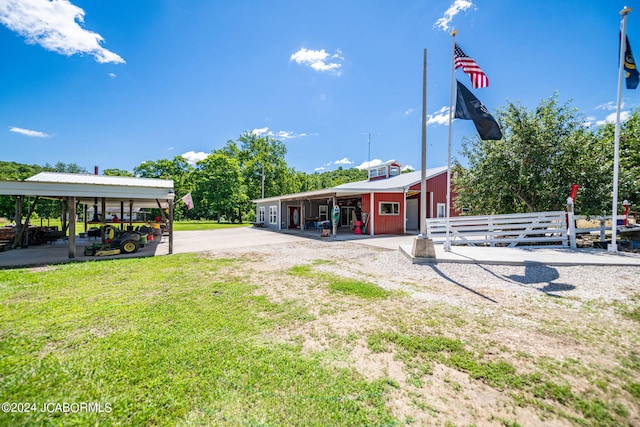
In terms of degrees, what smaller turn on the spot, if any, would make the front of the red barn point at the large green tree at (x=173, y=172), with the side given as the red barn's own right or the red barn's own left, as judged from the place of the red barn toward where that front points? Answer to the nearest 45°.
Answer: approximately 90° to the red barn's own right

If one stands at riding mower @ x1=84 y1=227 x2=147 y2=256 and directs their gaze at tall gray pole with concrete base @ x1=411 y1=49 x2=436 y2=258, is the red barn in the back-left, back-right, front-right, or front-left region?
front-left

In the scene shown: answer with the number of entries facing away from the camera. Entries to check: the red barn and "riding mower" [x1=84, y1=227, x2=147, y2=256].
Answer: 0

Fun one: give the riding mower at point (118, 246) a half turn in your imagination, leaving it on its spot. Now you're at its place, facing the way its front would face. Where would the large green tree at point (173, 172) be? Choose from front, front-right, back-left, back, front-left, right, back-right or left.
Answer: left

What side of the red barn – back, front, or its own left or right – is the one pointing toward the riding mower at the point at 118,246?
front

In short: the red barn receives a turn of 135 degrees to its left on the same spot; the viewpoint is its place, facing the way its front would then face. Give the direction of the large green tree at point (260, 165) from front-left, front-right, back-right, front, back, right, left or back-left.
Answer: back-left

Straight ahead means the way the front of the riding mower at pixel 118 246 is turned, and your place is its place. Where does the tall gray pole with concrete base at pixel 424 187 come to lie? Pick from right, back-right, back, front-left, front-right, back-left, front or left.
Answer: back-left

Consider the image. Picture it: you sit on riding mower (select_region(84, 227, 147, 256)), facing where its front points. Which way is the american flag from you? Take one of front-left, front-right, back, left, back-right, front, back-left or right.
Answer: back-left

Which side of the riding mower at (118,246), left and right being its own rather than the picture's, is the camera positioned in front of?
left

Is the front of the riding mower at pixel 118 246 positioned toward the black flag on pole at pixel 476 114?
no

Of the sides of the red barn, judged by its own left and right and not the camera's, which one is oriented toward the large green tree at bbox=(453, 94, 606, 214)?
left

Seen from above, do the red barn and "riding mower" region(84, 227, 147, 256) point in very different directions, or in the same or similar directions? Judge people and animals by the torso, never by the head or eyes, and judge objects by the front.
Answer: same or similar directions

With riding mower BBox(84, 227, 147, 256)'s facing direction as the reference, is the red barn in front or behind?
behind

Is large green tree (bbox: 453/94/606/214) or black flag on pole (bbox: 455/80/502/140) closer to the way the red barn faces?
the black flag on pole

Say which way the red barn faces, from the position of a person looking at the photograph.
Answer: facing the viewer and to the left of the viewer
